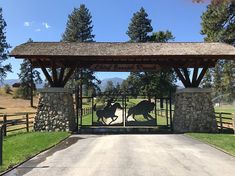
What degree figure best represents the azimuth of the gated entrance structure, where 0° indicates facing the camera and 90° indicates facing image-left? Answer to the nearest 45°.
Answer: approximately 0°
